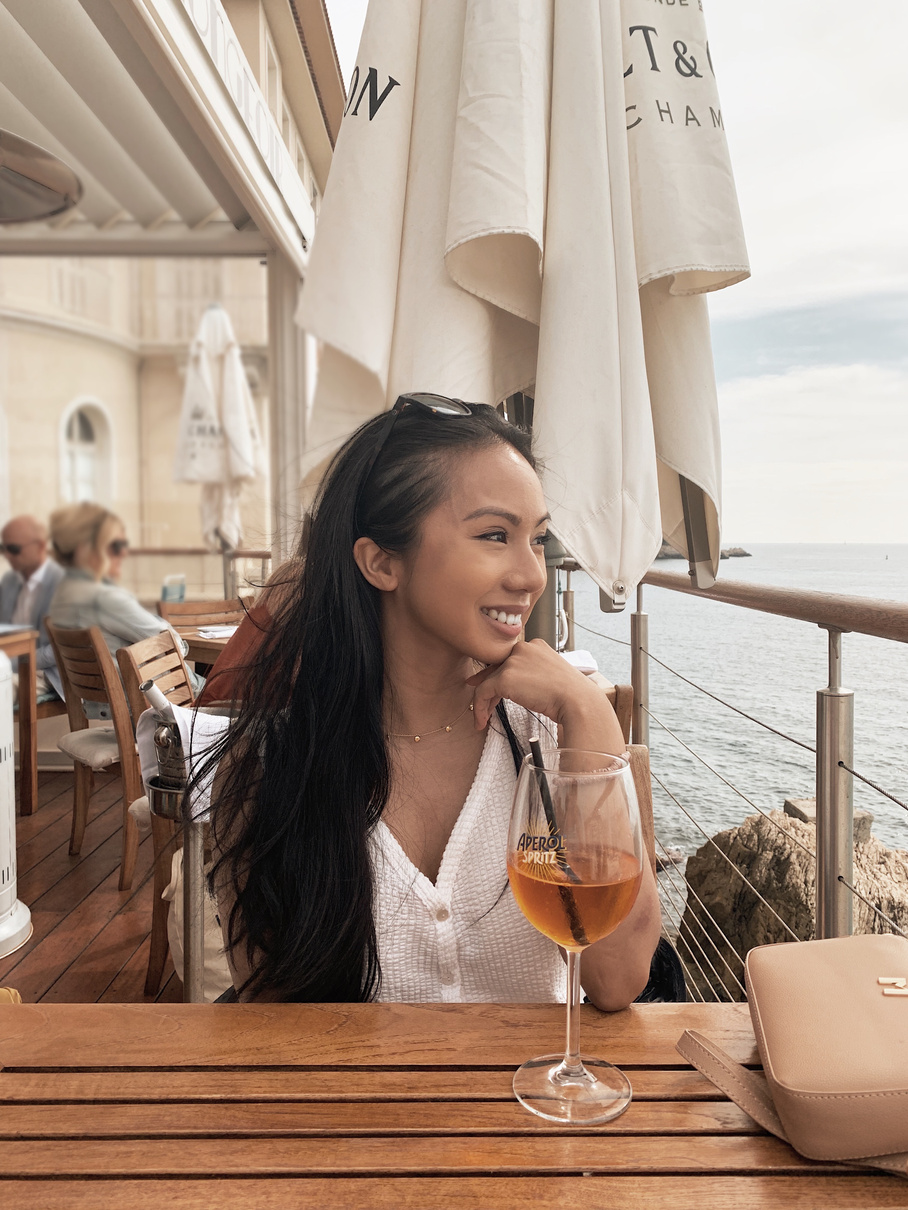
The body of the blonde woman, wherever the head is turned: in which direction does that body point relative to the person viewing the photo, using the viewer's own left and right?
facing away from the viewer and to the right of the viewer

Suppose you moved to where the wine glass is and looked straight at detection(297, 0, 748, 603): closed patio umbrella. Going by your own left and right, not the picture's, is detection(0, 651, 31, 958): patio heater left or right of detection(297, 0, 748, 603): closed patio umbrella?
left
